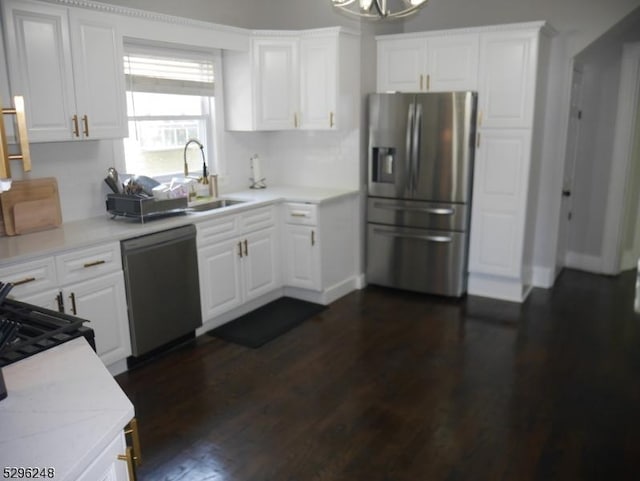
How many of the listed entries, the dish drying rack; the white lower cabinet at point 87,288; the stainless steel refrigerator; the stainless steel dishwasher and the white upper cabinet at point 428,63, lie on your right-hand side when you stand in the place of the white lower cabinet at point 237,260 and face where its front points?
3

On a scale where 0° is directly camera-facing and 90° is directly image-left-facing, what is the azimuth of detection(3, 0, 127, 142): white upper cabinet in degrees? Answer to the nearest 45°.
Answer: approximately 315°

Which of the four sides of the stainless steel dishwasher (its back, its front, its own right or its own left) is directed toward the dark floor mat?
left

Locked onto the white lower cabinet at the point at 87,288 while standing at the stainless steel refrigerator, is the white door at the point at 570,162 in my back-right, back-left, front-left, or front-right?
back-left

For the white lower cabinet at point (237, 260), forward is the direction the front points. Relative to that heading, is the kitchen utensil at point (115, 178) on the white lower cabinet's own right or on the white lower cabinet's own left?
on the white lower cabinet's own right

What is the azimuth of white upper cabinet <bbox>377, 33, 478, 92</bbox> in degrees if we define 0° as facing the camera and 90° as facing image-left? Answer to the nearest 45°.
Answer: approximately 0°

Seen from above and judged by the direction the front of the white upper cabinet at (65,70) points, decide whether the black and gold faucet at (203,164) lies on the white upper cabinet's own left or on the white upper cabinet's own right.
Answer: on the white upper cabinet's own left
